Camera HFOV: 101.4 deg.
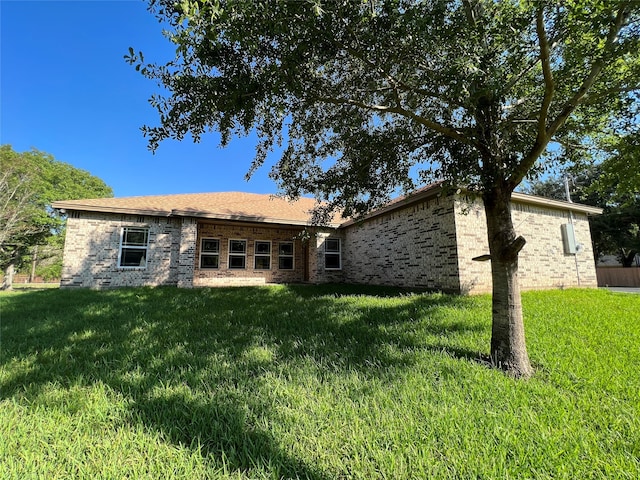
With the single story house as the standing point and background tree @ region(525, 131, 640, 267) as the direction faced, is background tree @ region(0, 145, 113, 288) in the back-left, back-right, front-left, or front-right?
back-left

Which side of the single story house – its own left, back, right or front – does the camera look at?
back
